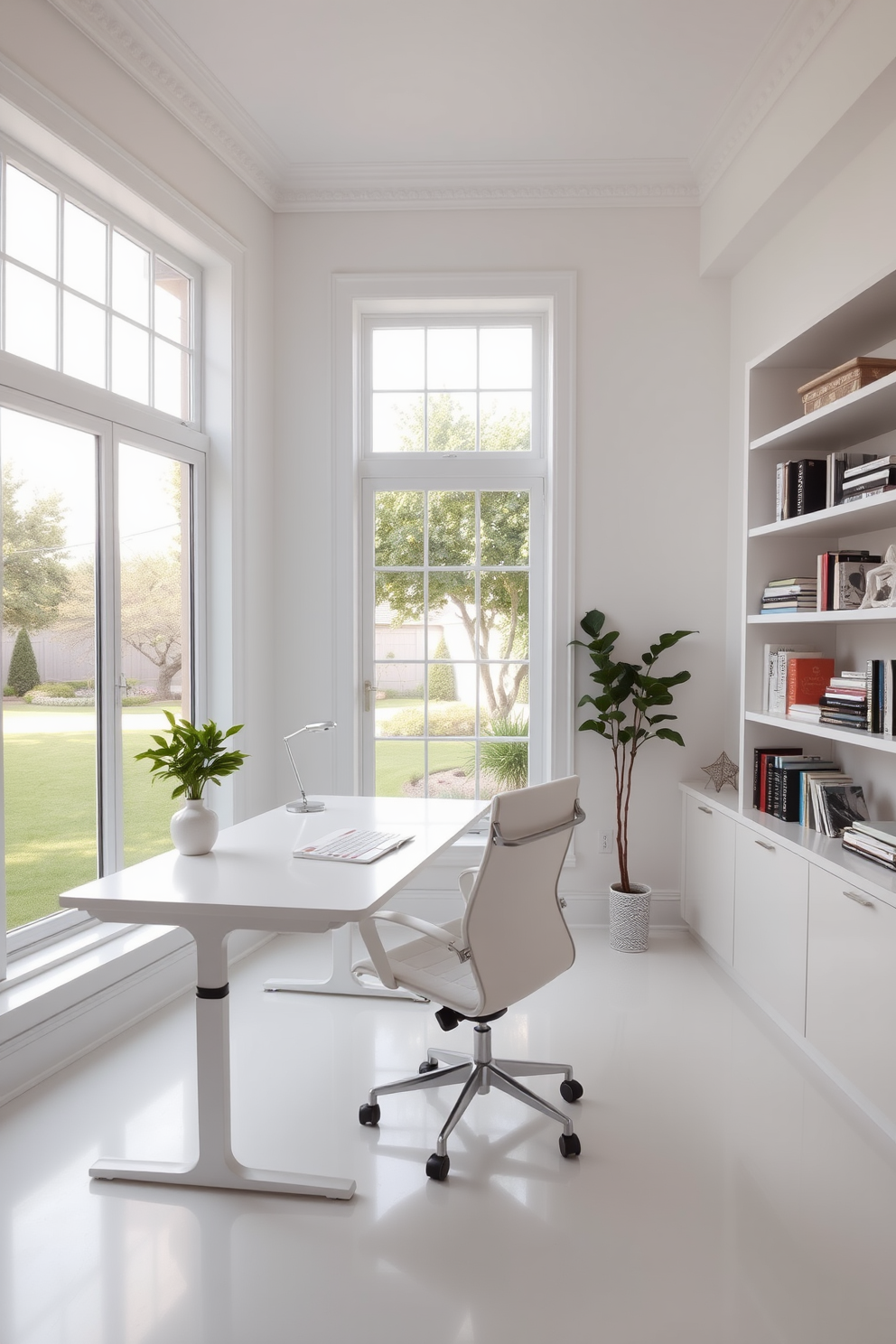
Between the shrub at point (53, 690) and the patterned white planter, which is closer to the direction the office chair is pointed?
the shrub

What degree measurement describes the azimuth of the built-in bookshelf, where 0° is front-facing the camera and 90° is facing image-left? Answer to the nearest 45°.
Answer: approximately 45°

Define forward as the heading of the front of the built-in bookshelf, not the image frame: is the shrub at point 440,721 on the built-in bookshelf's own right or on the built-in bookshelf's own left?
on the built-in bookshelf's own right

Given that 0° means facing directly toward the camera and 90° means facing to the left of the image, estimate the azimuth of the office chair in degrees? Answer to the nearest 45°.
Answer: approximately 135°

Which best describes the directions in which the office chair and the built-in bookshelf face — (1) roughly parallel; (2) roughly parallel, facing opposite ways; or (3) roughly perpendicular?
roughly perpendicular

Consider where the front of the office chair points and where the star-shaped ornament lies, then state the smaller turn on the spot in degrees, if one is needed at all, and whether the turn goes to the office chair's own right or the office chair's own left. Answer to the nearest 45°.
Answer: approximately 90° to the office chair's own right

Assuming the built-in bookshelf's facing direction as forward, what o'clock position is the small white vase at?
The small white vase is roughly at 12 o'clock from the built-in bookshelf.

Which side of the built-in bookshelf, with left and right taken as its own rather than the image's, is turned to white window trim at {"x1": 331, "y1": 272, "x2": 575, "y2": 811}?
front
